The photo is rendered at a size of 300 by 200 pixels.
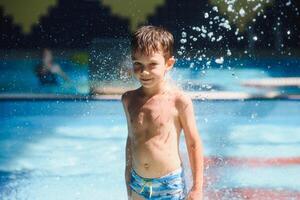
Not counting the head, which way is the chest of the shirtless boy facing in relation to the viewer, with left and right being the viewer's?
facing the viewer and to the left of the viewer

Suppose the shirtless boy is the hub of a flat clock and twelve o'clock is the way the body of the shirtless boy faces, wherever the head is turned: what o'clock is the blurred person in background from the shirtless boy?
The blurred person in background is roughly at 4 o'clock from the shirtless boy.
